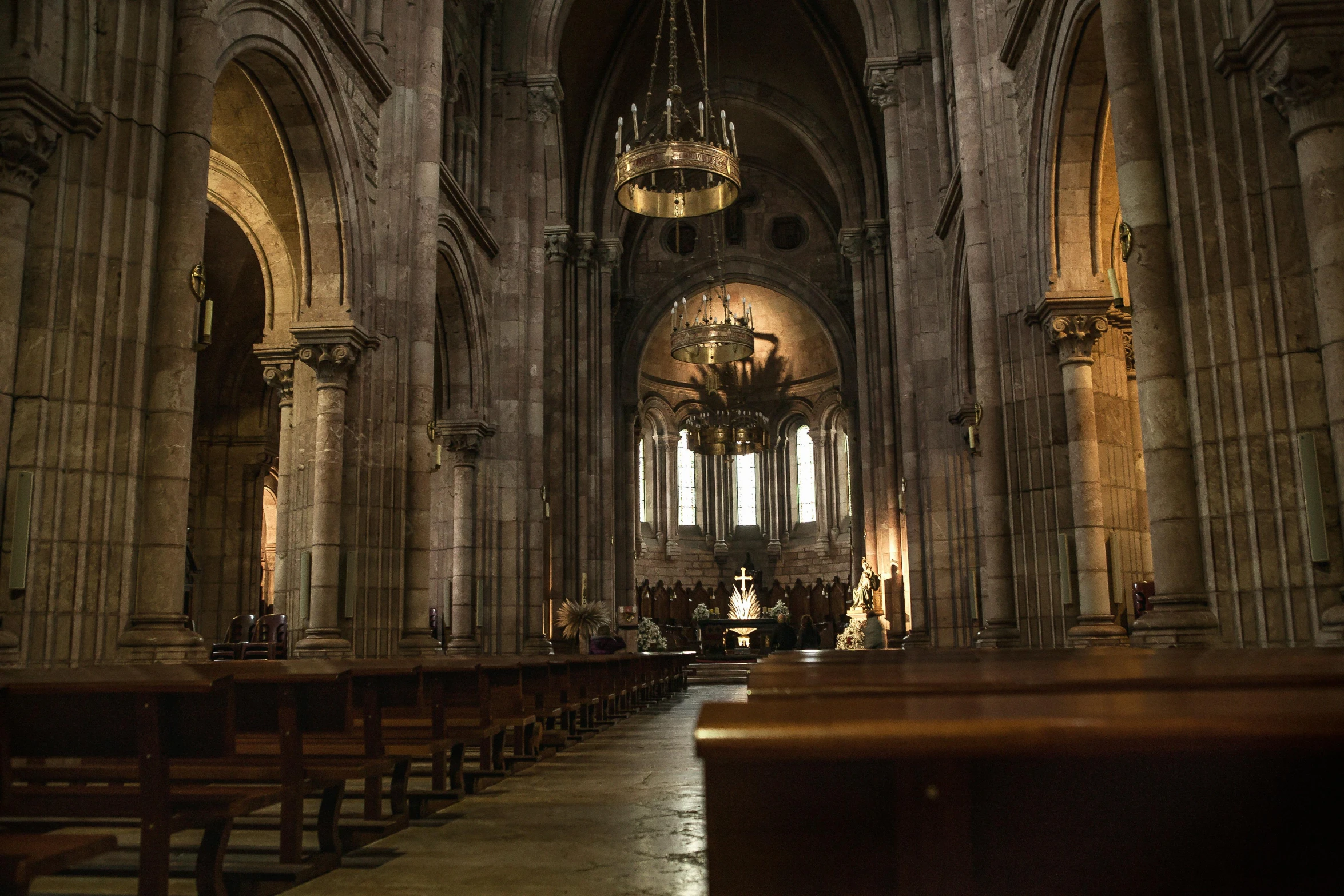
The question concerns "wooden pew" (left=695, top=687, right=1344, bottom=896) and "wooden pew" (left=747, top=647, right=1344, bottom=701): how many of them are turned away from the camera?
2

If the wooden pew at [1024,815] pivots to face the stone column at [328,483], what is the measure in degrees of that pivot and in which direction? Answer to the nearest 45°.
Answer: approximately 45° to its left

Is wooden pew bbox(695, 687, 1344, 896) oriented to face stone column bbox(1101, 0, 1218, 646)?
yes

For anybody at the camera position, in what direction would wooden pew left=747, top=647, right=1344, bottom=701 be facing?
facing away from the viewer

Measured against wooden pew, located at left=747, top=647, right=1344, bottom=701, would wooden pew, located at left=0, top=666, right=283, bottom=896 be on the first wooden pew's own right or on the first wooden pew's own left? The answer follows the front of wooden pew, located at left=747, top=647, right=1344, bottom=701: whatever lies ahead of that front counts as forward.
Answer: on the first wooden pew's own left

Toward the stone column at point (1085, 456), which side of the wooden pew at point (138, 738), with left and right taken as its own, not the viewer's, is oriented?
front

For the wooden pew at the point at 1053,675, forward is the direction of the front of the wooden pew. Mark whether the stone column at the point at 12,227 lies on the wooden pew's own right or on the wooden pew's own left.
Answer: on the wooden pew's own left

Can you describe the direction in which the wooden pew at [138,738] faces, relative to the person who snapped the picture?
facing away from the viewer and to the right of the viewer

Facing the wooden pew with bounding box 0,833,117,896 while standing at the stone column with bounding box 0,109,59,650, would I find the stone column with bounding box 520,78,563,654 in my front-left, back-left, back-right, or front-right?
back-left

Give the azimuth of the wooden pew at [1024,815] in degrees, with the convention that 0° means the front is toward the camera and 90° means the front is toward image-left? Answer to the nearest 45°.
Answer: approximately 180°

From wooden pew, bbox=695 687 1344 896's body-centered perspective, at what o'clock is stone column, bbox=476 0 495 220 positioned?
The stone column is roughly at 11 o'clock from the wooden pew.

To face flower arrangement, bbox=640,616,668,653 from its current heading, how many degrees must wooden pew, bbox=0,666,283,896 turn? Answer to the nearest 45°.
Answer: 0° — it already faces it

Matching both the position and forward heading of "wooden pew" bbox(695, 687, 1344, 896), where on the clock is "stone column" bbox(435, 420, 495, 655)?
The stone column is roughly at 11 o'clock from the wooden pew.
